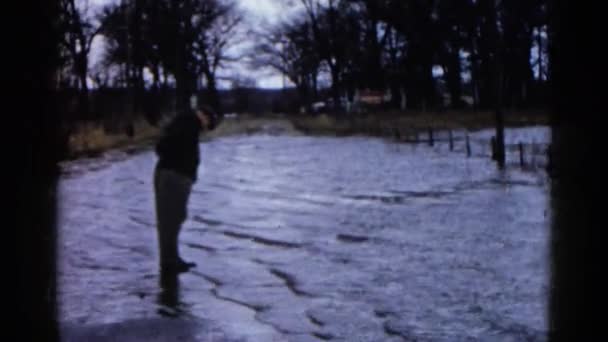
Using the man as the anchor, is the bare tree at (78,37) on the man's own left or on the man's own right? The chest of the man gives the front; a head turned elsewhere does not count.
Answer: on the man's own left

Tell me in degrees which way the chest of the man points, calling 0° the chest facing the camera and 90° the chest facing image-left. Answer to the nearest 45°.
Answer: approximately 270°
